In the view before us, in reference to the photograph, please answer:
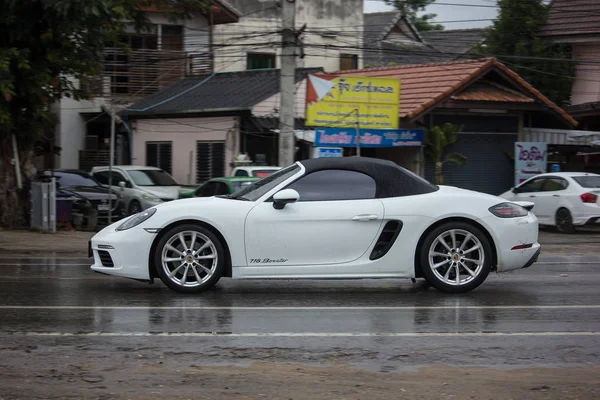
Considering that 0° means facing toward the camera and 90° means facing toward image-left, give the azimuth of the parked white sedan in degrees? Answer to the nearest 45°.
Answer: approximately 135°

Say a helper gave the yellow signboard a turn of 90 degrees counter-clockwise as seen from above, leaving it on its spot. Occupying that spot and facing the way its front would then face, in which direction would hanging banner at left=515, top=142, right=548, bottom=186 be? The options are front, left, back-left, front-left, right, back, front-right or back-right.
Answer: front-left

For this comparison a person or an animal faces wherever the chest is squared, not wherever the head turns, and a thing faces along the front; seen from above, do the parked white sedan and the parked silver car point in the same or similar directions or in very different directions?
very different directions

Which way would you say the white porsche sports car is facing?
to the viewer's left

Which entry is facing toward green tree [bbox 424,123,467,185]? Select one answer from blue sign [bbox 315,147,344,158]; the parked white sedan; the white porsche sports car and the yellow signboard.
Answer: the parked white sedan

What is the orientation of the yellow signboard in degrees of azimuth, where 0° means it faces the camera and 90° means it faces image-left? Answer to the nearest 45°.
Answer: approximately 0°

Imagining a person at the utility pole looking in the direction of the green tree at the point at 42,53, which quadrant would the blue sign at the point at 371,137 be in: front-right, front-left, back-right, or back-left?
back-right

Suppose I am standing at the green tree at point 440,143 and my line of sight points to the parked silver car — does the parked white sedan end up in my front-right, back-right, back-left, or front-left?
back-left

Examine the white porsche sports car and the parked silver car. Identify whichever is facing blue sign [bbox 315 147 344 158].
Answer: the parked silver car

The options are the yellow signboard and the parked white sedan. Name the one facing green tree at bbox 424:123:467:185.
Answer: the parked white sedan
